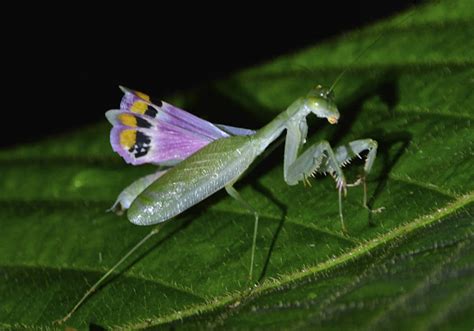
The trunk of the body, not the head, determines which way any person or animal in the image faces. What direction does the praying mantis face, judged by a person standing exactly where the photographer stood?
facing to the right of the viewer
